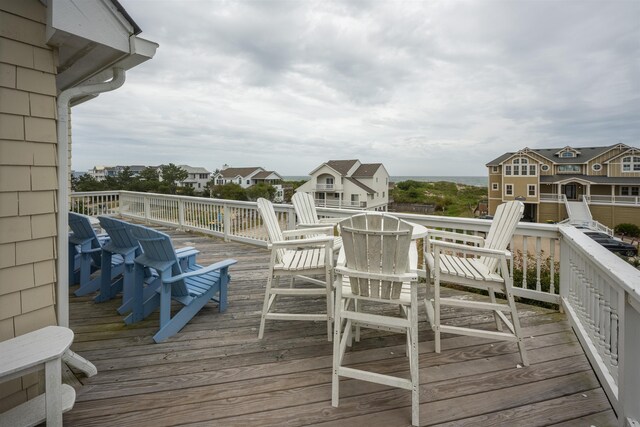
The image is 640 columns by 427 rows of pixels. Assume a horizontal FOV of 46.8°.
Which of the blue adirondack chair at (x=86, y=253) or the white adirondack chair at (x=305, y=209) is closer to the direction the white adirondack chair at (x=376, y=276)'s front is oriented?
the white adirondack chair

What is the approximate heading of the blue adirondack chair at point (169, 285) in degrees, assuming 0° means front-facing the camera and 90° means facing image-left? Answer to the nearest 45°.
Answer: approximately 225°

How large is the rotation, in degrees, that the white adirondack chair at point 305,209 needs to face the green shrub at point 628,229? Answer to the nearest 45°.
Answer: approximately 90° to its left

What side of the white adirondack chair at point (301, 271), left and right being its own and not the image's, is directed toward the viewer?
right

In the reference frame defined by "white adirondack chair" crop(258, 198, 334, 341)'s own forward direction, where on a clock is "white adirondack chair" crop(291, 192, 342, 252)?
"white adirondack chair" crop(291, 192, 342, 252) is roughly at 9 o'clock from "white adirondack chair" crop(258, 198, 334, 341).

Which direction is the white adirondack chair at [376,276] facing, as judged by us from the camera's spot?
facing away from the viewer
